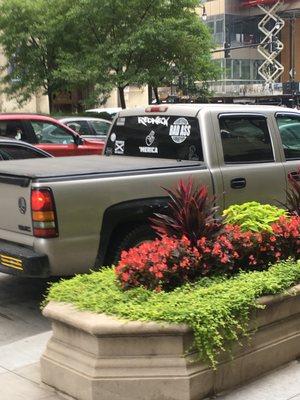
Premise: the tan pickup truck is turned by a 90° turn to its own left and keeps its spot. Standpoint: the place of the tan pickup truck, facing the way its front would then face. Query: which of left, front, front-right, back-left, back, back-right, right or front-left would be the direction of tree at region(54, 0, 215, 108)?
front-right

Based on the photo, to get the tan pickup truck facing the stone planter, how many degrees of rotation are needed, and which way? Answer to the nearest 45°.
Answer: approximately 135° to its right

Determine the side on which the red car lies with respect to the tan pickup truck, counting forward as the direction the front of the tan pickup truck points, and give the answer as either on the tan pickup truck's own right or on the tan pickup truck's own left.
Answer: on the tan pickup truck's own left

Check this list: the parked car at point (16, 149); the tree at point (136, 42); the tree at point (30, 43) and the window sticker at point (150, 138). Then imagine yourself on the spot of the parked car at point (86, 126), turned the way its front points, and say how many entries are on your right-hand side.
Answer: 2
